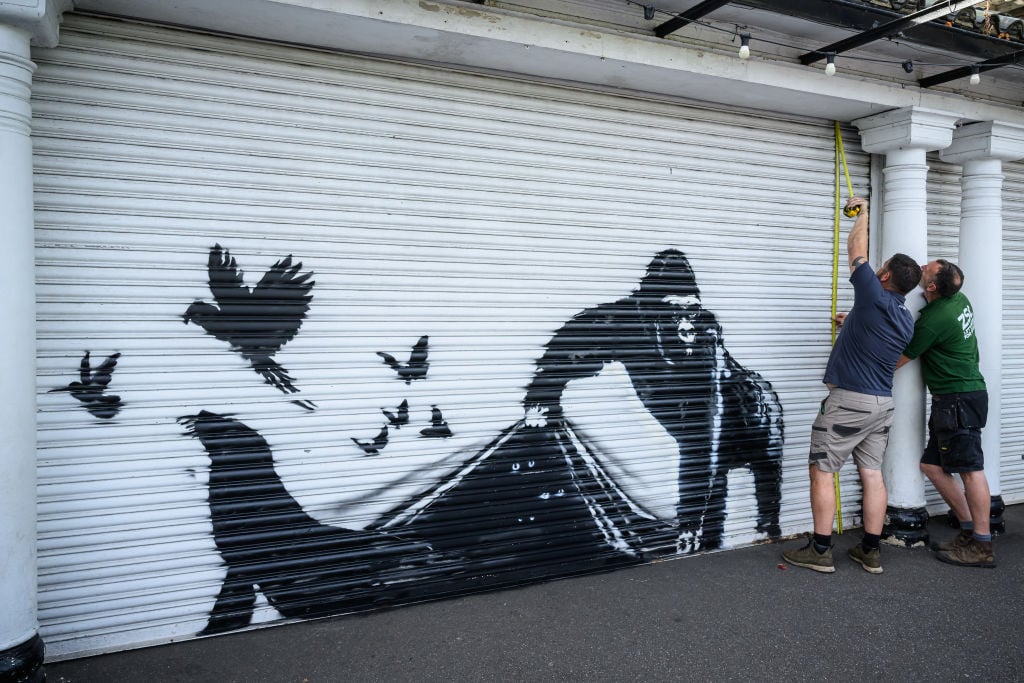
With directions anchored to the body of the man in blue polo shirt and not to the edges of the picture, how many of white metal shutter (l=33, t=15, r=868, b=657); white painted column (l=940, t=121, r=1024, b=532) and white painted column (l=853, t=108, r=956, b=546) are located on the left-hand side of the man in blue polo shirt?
1

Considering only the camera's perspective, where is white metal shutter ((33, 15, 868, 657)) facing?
facing the viewer and to the right of the viewer

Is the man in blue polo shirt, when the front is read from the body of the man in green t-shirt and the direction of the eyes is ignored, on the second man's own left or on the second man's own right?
on the second man's own left

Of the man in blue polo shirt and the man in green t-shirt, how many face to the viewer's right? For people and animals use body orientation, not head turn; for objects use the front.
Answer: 0

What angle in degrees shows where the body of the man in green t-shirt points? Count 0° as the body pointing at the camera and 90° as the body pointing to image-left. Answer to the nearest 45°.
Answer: approximately 135°
